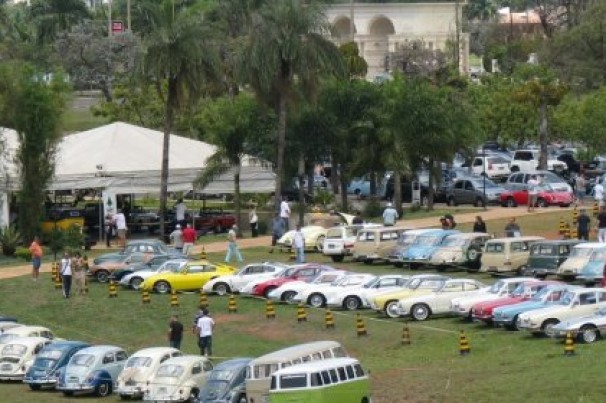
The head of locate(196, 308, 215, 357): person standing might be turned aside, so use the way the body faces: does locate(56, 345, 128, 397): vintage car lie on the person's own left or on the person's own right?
on the person's own left

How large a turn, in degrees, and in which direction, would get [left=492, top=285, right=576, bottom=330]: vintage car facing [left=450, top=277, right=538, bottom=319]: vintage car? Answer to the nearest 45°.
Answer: approximately 90° to its right

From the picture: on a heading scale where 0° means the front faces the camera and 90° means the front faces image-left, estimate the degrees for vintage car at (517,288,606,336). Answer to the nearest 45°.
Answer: approximately 45°

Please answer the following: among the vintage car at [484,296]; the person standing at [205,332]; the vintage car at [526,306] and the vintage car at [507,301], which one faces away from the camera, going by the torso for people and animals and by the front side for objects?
the person standing
